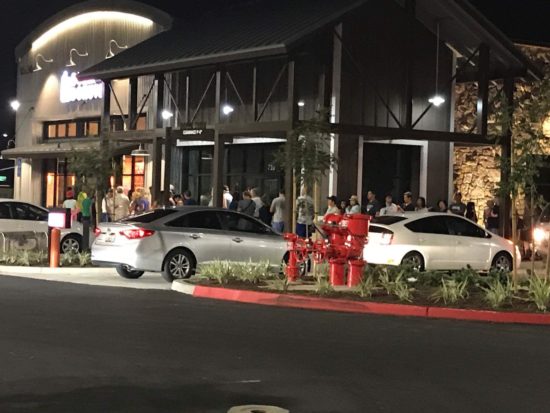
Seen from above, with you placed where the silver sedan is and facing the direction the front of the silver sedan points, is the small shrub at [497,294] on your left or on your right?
on your right

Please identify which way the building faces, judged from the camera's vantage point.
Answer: facing the viewer and to the left of the viewer

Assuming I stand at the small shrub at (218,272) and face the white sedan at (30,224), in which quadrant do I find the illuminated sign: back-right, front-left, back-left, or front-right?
front-right

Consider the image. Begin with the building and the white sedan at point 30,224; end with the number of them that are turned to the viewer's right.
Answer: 1

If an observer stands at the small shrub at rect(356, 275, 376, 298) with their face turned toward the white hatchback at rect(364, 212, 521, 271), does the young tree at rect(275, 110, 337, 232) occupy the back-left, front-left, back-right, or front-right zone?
front-left

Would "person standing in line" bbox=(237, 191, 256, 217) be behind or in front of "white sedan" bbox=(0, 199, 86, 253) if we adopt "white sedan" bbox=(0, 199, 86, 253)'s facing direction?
in front

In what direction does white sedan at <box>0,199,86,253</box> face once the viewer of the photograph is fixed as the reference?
facing to the right of the viewer

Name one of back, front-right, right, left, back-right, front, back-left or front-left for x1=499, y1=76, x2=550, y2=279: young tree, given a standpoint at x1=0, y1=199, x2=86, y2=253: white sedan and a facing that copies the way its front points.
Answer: front-right

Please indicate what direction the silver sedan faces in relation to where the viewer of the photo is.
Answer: facing away from the viewer and to the right of the viewer

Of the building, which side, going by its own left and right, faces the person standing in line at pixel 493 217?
left

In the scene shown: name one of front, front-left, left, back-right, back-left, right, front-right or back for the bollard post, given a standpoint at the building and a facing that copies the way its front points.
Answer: front

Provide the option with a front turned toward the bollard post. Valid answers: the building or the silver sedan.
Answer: the building
